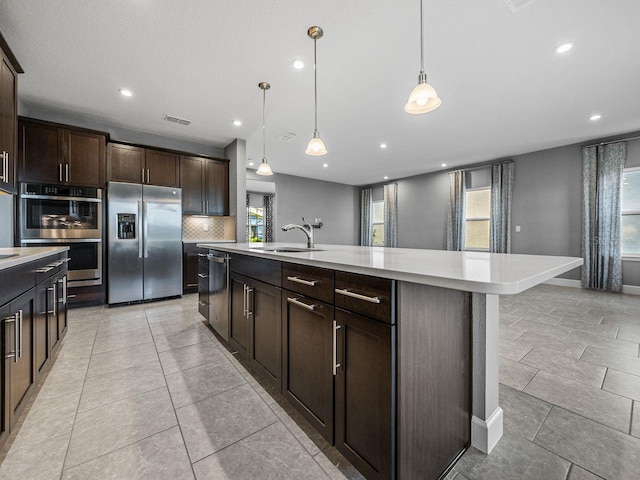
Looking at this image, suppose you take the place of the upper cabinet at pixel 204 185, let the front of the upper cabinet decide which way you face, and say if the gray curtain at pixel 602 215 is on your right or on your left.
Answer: on your left

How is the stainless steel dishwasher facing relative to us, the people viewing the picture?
facing to the left of the viewer

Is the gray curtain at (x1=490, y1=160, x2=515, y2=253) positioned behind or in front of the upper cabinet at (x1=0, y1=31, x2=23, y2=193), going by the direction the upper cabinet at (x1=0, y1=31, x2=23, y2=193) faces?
in front

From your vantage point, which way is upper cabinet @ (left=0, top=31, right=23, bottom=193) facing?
to the viewer's right

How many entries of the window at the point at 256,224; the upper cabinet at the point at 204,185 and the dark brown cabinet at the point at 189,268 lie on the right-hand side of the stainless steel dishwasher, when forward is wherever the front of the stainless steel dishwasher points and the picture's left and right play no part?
3

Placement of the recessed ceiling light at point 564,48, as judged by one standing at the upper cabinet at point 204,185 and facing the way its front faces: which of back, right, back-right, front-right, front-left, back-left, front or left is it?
front-left

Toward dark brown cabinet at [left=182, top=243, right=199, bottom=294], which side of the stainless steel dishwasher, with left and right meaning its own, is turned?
right

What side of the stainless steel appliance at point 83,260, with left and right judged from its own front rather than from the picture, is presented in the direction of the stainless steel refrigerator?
left

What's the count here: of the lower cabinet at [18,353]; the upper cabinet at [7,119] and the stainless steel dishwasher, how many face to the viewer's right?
2

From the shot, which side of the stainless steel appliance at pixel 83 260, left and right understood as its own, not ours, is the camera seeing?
front

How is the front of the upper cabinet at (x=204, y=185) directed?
toward the camera

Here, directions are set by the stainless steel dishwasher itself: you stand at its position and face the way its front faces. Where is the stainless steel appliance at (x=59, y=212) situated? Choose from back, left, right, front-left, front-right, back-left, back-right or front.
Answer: front-right
